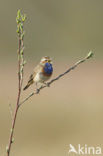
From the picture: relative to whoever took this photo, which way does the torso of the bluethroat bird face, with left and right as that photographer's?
facing the viewer and to the right of the viewer
